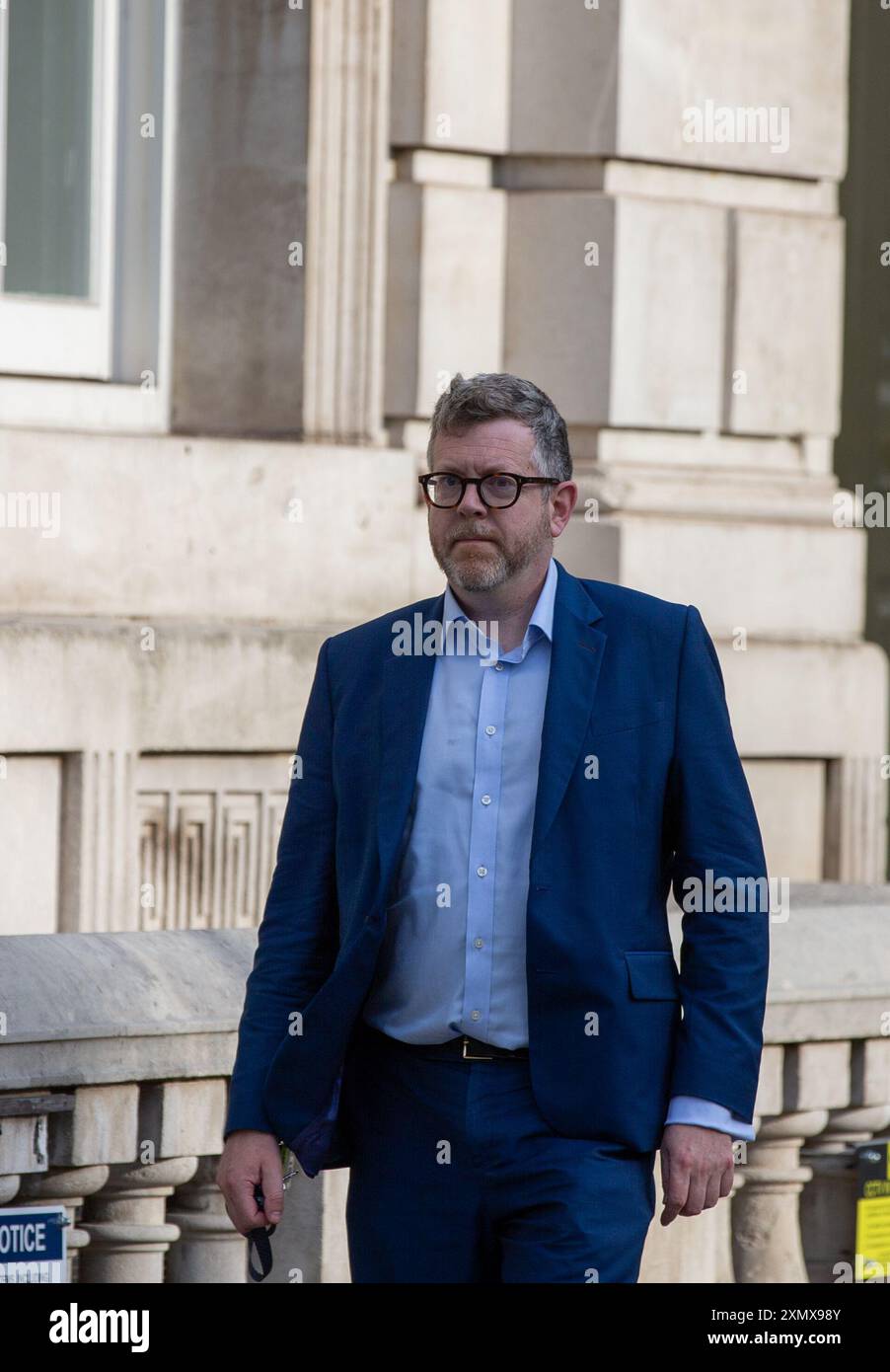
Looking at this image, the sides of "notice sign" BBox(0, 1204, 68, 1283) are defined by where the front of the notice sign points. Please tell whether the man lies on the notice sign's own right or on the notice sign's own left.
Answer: on the notice sign's own left

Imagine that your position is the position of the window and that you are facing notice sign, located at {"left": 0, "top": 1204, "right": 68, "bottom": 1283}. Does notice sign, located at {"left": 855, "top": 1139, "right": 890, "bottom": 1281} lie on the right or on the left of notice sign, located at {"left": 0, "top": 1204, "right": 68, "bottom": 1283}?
left

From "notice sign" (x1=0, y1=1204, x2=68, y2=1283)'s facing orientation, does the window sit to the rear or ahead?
to the rear

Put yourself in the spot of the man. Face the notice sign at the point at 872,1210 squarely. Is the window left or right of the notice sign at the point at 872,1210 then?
left

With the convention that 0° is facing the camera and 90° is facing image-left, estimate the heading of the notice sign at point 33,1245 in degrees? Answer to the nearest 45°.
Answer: approximately 0°

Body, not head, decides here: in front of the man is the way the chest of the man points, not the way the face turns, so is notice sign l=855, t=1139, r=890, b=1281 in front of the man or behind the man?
behind

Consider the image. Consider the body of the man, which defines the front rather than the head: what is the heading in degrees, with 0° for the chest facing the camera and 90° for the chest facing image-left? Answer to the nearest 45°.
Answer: approximately 0°

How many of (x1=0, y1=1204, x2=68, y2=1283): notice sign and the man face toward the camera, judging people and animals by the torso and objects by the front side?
2

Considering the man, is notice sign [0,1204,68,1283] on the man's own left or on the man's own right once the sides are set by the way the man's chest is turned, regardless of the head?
on the man's own right

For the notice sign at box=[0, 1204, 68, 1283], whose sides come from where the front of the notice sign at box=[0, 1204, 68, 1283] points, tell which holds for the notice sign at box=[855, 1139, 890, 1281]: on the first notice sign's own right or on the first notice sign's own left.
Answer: on the first notice sign's own left
